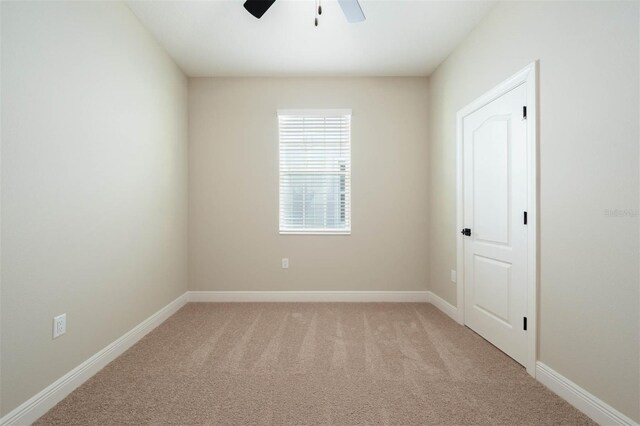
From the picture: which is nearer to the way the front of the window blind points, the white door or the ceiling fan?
the ceiling fan

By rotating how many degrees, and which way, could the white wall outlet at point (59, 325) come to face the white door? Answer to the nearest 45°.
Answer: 0° — it already faces it

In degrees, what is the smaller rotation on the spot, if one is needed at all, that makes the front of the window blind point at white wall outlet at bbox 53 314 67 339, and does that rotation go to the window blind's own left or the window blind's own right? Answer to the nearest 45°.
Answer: approximately 45° to the window blind's own right

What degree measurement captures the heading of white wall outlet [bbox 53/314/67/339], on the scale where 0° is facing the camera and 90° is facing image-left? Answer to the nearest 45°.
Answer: approximately 315°

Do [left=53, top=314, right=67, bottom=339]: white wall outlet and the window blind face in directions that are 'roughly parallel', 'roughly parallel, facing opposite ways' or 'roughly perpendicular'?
roughly perpendicular

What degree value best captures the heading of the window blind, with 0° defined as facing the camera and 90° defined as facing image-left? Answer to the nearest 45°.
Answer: approximately 0°

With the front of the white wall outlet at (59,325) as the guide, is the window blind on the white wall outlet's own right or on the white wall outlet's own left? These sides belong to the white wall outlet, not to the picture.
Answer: on the white wall outlet's own left
